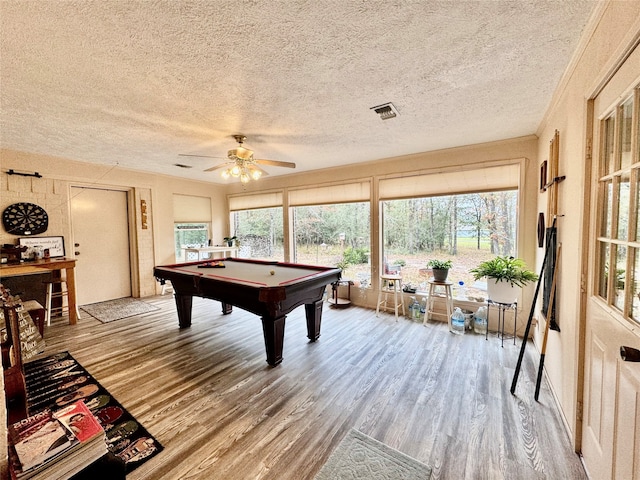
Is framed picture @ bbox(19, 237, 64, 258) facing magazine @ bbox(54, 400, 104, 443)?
yes

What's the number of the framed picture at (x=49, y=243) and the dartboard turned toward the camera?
2

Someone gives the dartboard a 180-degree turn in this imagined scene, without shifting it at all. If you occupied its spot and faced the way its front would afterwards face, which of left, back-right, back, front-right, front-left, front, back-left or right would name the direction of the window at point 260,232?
right

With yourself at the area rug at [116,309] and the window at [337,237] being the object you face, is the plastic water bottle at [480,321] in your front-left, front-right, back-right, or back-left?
front-right

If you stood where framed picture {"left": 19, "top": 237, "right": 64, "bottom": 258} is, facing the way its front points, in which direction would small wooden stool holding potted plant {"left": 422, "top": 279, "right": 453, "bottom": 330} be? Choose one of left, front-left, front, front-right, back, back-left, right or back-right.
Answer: front-left

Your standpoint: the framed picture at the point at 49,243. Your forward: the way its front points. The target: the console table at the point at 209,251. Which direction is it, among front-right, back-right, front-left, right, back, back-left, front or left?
left

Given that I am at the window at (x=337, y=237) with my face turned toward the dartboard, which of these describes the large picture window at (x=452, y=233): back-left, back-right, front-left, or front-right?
back-left

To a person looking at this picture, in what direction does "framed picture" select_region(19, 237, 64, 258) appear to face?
facing the viewer

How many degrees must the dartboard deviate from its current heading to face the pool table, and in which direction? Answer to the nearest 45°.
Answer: approximately 45° to its left

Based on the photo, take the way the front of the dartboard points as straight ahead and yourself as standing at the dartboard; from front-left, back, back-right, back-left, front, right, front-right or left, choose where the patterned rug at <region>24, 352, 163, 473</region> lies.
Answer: front

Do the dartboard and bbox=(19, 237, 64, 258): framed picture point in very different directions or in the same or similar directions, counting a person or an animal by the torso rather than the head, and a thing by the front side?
same or similar directions

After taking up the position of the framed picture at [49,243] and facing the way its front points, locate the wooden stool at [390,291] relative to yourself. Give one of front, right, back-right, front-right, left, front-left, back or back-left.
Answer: front-left

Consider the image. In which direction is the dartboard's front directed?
toward the camera

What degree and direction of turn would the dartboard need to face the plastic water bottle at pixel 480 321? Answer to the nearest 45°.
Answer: approximately 45° to its left

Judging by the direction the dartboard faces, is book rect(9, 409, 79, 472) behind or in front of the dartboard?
in front
